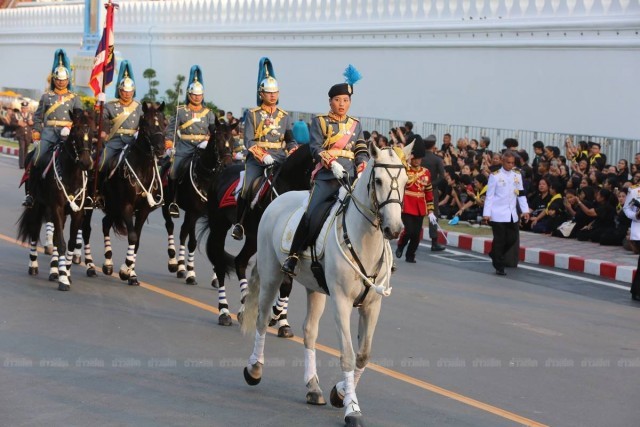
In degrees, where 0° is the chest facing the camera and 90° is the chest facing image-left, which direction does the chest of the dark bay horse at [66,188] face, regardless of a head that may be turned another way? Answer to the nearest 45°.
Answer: approximately 315°

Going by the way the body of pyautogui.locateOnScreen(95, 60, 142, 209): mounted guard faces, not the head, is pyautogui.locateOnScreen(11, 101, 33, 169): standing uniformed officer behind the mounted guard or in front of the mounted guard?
behind

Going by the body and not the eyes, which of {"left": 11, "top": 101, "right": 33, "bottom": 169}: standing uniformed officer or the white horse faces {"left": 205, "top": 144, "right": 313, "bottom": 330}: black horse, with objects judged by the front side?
the standing uniformed officer

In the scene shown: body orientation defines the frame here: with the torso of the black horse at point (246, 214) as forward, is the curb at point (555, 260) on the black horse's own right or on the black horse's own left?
on the black horse's own left

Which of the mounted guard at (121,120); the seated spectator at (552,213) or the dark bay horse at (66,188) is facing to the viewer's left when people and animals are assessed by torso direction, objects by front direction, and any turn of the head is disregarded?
the seated spectator

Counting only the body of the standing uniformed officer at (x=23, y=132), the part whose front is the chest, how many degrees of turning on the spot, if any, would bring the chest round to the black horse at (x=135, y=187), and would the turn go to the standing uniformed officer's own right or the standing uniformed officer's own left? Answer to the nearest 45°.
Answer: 0° — they already face it

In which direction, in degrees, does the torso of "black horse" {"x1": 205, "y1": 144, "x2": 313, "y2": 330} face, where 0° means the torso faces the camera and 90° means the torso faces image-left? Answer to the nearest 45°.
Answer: approximately 315°

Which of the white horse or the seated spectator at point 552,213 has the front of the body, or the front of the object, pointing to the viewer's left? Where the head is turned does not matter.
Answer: the seated spectator
